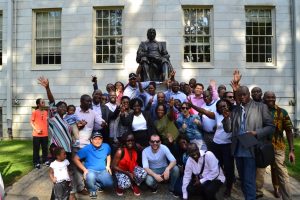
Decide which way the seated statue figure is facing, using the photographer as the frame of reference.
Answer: facing the viewer

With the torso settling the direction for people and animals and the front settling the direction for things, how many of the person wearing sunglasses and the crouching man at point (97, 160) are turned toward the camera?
2

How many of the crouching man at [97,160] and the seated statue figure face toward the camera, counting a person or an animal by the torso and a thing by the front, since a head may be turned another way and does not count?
2

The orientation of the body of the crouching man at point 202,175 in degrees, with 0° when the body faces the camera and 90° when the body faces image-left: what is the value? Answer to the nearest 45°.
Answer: approximately 45°

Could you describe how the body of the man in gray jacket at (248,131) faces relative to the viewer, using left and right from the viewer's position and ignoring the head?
facing the viewer and to the left of the viewer

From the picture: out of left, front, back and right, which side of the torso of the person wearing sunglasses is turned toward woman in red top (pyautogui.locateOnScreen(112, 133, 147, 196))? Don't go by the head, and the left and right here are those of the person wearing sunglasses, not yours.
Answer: front

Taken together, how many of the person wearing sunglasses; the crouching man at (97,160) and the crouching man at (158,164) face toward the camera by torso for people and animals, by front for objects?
3

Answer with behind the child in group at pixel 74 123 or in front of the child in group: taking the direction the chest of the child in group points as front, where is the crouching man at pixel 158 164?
in front

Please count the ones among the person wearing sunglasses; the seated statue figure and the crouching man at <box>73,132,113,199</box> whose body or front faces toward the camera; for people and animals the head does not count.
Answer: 3

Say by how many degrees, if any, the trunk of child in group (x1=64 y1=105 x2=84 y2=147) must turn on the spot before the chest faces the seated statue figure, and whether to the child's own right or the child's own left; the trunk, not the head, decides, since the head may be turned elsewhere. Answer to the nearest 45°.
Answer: approximately 90° to the child's own left

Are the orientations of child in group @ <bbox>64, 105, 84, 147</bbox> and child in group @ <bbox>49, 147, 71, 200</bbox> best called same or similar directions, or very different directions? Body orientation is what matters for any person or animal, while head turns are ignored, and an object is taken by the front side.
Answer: same or similar directions

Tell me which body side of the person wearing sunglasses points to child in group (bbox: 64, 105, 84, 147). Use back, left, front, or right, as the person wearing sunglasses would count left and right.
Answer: right

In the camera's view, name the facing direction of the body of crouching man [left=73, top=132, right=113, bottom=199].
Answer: toward the camera

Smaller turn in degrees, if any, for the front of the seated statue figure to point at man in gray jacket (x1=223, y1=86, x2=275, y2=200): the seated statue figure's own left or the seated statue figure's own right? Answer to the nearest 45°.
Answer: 0° — it already faces them

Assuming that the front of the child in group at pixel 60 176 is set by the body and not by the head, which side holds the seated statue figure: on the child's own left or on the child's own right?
on the child's own left

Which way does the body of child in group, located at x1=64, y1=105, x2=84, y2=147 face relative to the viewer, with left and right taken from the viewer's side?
facing the viewer and to the right of the viewer

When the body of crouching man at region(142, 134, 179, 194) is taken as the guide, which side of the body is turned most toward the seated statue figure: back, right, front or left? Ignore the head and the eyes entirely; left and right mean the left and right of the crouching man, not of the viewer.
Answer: back
